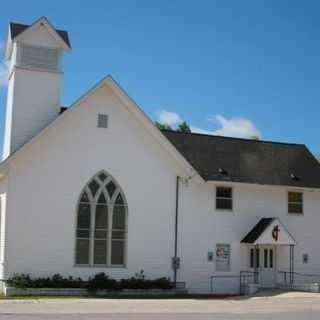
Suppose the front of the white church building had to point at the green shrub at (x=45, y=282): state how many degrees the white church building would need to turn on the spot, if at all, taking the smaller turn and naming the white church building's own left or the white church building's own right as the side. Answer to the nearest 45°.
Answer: approximately 45° to the white church building's own right

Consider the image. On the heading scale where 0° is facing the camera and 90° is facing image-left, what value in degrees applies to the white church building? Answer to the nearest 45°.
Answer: approximately 0°
